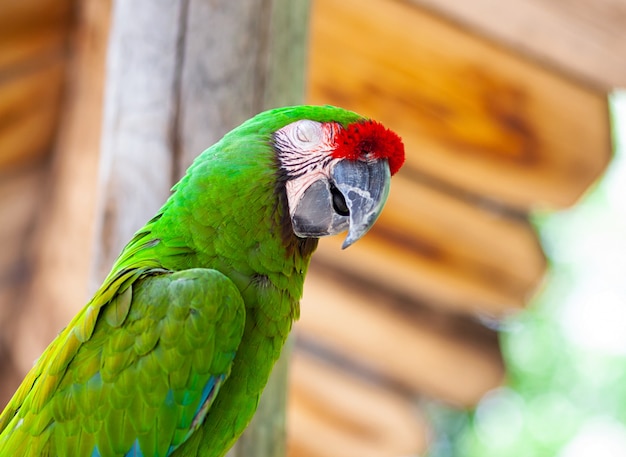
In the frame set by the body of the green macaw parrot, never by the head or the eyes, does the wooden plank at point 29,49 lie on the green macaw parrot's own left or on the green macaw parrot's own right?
on the green macaw parrot's own left

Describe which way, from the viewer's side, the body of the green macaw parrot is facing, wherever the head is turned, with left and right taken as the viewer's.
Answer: facing to the right of the viewer

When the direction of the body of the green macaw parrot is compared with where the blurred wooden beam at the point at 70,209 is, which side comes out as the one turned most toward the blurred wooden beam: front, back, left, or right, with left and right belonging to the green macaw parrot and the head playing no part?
left

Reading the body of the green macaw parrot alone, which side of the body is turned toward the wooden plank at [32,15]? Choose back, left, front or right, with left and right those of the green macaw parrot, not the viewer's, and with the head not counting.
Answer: left
